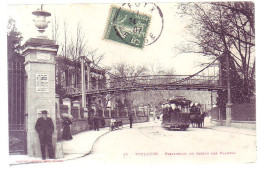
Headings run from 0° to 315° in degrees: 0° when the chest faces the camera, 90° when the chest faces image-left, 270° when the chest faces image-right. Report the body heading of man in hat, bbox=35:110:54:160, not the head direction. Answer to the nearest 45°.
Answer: approximately 0°

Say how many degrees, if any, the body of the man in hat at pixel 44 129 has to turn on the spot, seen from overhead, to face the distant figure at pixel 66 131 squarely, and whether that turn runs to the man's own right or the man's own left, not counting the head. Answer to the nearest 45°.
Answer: approximately 180°
